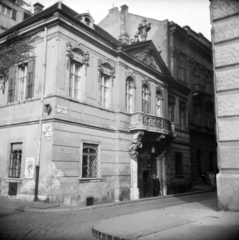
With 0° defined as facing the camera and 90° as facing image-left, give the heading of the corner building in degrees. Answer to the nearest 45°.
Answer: approximately 315°

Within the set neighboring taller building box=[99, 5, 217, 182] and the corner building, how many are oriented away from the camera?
0

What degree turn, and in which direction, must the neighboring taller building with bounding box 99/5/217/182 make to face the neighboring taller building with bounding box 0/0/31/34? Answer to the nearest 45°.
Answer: approximately 135° to its right

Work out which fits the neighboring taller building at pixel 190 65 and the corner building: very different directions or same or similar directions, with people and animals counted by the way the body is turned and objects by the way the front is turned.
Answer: same or similar directions

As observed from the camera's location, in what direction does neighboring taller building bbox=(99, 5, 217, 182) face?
facing the viewer and to the right of the viewer

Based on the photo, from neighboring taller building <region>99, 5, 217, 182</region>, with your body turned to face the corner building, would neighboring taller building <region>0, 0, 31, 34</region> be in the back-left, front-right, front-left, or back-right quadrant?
front-right

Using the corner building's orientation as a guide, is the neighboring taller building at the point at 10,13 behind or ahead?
behind

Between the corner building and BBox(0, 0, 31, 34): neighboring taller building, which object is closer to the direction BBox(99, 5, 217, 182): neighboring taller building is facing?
the corner building

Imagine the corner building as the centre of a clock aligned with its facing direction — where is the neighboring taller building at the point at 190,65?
The neighboring taller building is roughly at 9 o'clock from the corner building.
